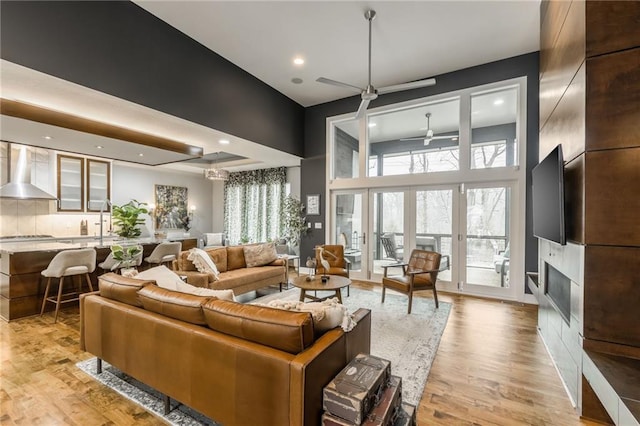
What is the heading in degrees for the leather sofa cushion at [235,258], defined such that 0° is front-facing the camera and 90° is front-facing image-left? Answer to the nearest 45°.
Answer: approximately 315°

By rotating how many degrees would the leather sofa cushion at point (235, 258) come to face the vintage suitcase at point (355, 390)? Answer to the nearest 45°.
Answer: approximately 45° to its right

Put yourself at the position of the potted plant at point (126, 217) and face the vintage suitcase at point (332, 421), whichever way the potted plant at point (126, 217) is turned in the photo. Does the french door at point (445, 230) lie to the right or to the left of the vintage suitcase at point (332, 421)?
left

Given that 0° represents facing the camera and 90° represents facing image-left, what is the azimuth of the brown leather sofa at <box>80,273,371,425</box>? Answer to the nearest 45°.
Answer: approximately 225°

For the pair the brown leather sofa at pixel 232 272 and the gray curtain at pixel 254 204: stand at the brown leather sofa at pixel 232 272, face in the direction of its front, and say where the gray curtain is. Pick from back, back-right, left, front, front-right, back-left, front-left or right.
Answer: back-left

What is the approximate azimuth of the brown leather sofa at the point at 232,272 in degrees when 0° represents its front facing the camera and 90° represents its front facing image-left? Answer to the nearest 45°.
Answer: approximately 315°
